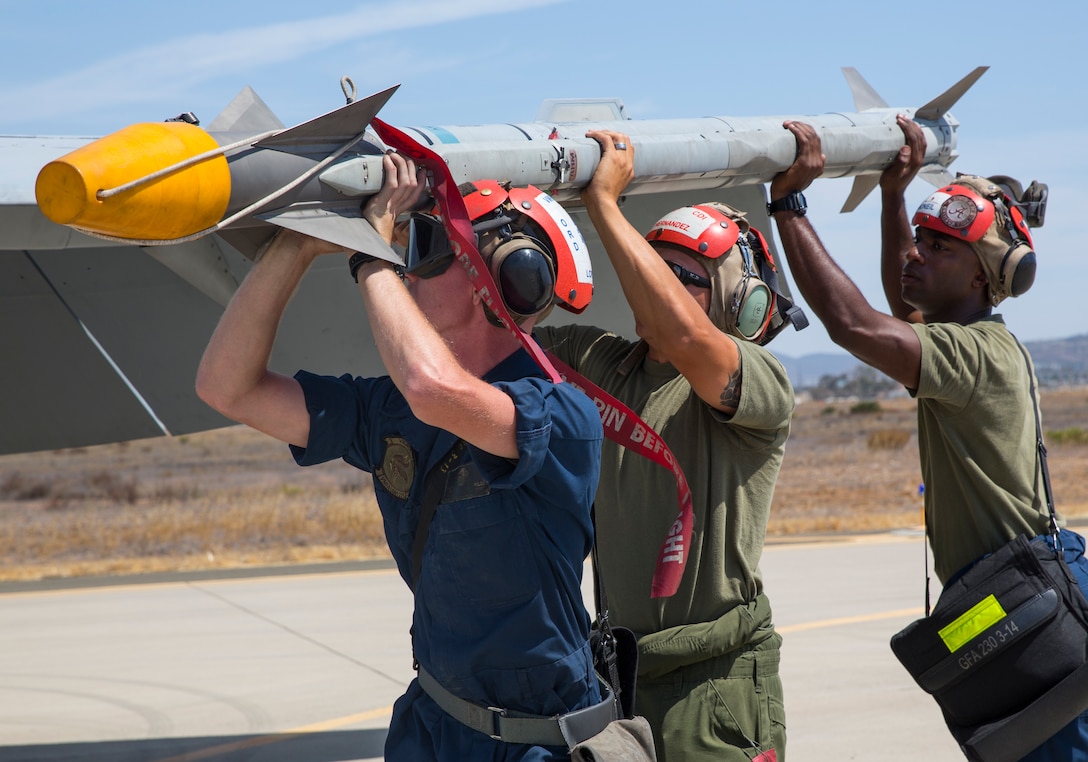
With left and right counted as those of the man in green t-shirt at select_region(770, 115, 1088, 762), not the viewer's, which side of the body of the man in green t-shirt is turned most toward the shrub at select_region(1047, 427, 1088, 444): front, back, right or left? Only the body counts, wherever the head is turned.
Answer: right

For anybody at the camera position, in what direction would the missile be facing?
facing the viewer and to the left of the viewer

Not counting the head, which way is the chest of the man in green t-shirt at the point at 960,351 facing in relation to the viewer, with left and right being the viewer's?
facing to the left of the viewer

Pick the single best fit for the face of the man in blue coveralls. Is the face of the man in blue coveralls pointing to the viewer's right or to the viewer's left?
to the viewer's left

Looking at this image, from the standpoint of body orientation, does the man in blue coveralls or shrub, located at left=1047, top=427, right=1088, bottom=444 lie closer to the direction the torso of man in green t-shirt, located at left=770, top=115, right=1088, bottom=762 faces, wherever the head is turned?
the man in blue coveralls

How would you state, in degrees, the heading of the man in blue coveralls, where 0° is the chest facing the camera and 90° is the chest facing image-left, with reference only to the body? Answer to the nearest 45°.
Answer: approximately 45°

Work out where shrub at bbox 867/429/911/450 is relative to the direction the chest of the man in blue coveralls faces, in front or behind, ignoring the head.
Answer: behind

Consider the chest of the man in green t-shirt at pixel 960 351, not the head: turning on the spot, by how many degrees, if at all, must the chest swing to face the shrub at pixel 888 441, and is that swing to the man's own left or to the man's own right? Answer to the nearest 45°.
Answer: approximately 90° to the man's own right

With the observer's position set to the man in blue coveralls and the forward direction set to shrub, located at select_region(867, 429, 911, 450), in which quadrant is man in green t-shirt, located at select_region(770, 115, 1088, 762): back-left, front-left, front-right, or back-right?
front-right
